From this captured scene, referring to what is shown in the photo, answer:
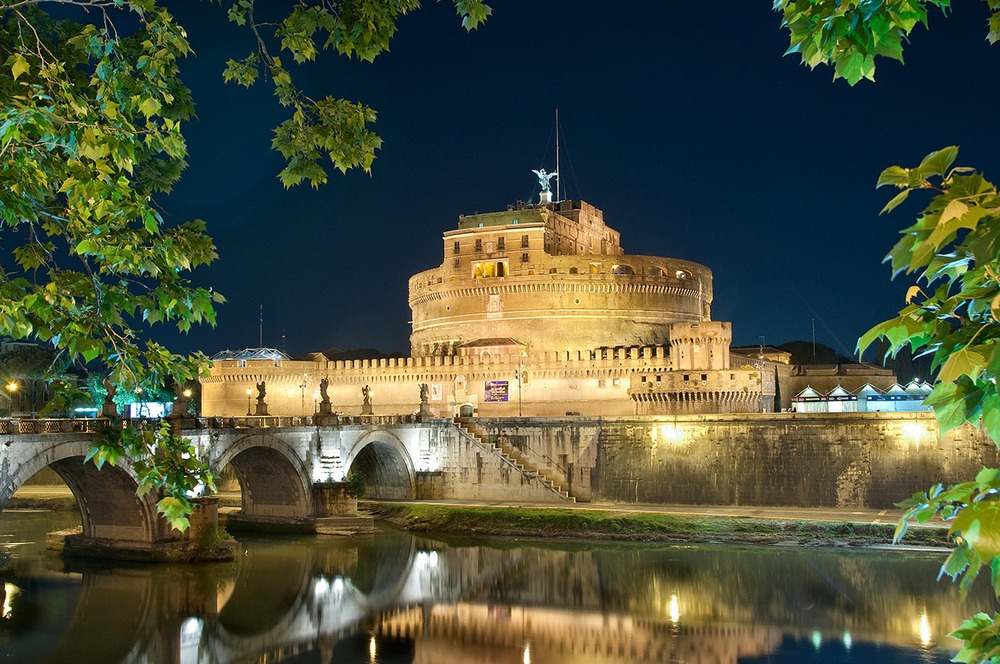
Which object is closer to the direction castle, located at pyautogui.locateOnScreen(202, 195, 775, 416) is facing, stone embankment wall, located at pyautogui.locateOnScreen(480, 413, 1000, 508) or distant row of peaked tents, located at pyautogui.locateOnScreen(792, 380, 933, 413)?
the stone embankment wall

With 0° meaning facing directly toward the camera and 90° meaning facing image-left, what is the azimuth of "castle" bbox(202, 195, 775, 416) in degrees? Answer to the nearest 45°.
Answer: approximately 45°

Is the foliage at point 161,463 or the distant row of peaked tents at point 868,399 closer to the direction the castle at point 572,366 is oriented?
the foliage

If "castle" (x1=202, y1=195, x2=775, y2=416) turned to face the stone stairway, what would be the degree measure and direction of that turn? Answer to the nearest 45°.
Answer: approximately 45° to its left

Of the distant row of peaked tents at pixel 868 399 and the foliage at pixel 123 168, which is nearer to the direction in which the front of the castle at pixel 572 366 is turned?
the foliage

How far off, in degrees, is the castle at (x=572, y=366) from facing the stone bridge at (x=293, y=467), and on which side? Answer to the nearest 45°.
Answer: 0° — it already faces it

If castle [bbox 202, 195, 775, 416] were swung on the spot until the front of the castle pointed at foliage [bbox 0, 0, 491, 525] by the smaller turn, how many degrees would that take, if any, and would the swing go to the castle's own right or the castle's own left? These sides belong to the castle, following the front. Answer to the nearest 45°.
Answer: approximately 45° to the castle's own left

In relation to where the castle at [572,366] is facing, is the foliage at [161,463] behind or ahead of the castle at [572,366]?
ahead
